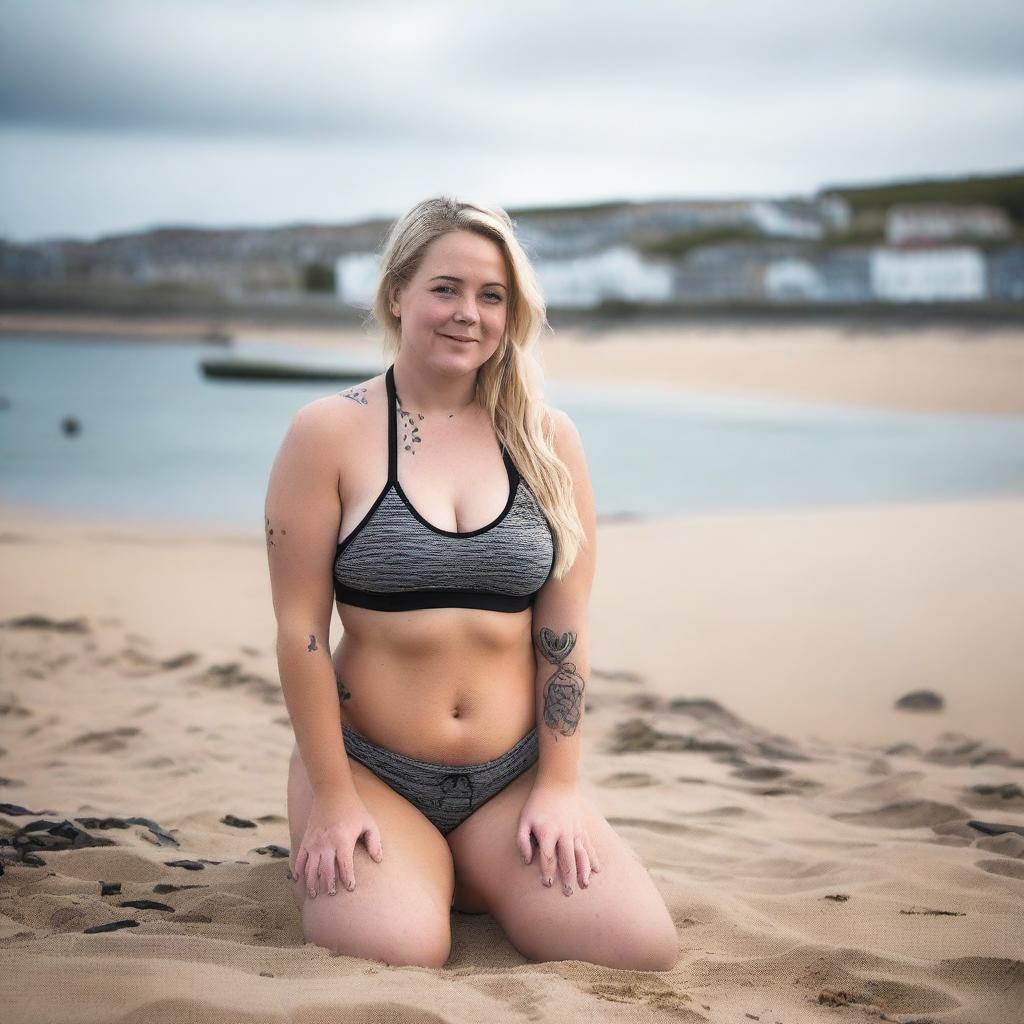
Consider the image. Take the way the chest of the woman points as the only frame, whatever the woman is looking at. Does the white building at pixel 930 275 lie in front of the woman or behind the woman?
behind

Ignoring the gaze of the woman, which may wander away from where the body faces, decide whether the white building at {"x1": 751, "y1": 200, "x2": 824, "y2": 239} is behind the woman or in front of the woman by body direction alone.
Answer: behind

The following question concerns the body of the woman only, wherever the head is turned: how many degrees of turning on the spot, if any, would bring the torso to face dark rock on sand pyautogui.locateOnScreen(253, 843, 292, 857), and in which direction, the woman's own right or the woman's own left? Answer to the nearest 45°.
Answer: approximately 135° to the woman's own right

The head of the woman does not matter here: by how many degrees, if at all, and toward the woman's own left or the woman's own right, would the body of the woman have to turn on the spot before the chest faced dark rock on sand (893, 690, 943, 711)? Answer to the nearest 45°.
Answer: approximately 135° to the woman's own left

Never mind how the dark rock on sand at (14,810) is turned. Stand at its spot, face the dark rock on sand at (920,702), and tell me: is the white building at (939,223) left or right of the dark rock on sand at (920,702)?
left

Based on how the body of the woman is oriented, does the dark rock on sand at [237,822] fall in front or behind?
behind

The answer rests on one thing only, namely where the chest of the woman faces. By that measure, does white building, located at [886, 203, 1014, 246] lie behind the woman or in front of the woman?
behind

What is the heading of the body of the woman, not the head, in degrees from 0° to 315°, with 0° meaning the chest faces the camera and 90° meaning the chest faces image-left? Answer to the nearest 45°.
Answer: approximately 0°
